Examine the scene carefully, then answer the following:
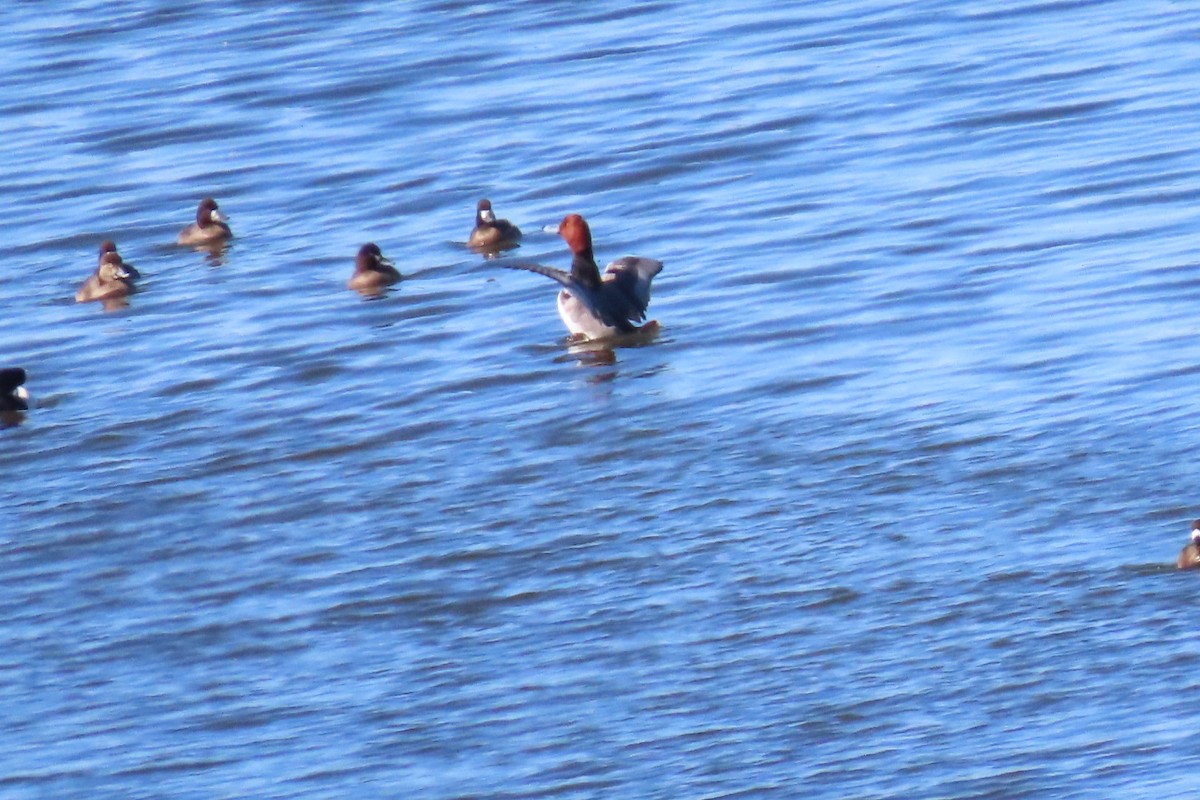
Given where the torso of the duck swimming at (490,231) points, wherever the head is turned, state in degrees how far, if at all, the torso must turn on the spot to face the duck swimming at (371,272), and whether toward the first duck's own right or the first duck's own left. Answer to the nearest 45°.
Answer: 0° — it already faces it

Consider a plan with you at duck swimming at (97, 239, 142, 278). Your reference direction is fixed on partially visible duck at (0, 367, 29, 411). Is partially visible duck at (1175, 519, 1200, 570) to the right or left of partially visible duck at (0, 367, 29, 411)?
left

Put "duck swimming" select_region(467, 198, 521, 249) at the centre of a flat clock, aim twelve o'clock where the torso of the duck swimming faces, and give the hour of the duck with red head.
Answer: The duck with red head is roughly at 10 o'clock from the duck swimming.

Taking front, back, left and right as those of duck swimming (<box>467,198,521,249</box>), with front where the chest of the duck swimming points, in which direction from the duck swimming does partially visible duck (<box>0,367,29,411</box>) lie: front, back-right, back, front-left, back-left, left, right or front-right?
front

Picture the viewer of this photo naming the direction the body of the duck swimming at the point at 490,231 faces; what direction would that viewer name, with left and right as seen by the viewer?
facing the viewer and to the left of the viewer

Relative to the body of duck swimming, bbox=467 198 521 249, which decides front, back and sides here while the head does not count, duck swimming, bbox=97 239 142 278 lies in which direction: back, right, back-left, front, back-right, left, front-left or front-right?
front-right

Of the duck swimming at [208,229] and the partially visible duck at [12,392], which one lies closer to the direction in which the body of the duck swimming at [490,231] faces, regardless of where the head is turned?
the partially visible duck

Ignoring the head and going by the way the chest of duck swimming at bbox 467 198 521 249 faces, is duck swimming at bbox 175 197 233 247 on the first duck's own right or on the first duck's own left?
on the first duck's own right

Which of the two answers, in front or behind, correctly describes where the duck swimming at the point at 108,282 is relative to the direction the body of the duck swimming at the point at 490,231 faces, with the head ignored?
in front
